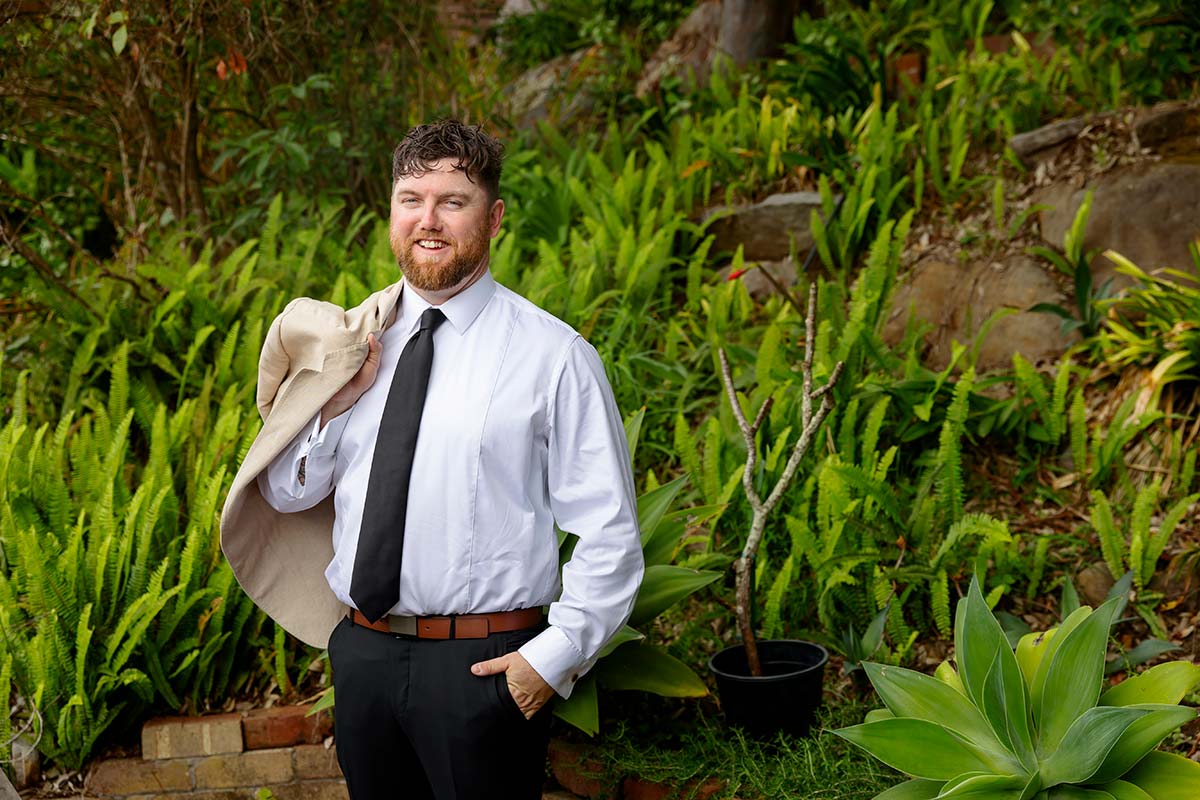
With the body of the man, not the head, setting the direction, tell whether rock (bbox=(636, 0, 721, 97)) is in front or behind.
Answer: behind

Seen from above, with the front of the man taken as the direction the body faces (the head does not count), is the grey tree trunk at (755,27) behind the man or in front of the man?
behind

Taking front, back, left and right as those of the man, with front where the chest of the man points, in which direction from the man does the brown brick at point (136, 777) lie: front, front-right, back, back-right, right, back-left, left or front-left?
right

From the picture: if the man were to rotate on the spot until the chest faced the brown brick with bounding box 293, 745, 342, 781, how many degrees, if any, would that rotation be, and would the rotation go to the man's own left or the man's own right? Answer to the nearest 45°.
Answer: approximately 135° to the man's own right

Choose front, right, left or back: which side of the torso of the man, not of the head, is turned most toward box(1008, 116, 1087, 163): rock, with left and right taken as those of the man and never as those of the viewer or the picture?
back

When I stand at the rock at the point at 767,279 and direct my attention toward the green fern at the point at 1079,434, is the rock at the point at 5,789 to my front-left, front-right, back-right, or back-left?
front-right

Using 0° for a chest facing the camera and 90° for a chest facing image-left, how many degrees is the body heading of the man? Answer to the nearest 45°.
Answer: approximately 45°

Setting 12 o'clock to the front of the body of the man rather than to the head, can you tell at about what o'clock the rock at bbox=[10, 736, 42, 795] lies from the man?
The rock is roughly at 3 o'clock from the man.

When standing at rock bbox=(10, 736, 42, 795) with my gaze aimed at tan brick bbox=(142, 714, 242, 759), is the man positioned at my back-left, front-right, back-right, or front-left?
front-right

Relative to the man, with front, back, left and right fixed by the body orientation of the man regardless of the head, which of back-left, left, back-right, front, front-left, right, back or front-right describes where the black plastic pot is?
back

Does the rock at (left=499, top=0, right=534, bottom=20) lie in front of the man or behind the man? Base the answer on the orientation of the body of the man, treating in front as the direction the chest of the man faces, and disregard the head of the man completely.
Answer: behind

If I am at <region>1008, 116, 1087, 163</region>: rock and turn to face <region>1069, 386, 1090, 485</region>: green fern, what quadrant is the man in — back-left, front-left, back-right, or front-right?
front-right

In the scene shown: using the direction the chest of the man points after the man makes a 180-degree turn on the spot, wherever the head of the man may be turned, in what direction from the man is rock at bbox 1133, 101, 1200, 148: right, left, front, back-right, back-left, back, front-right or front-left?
front

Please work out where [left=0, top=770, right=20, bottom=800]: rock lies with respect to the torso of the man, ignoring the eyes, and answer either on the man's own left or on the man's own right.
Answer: on the man's own right
